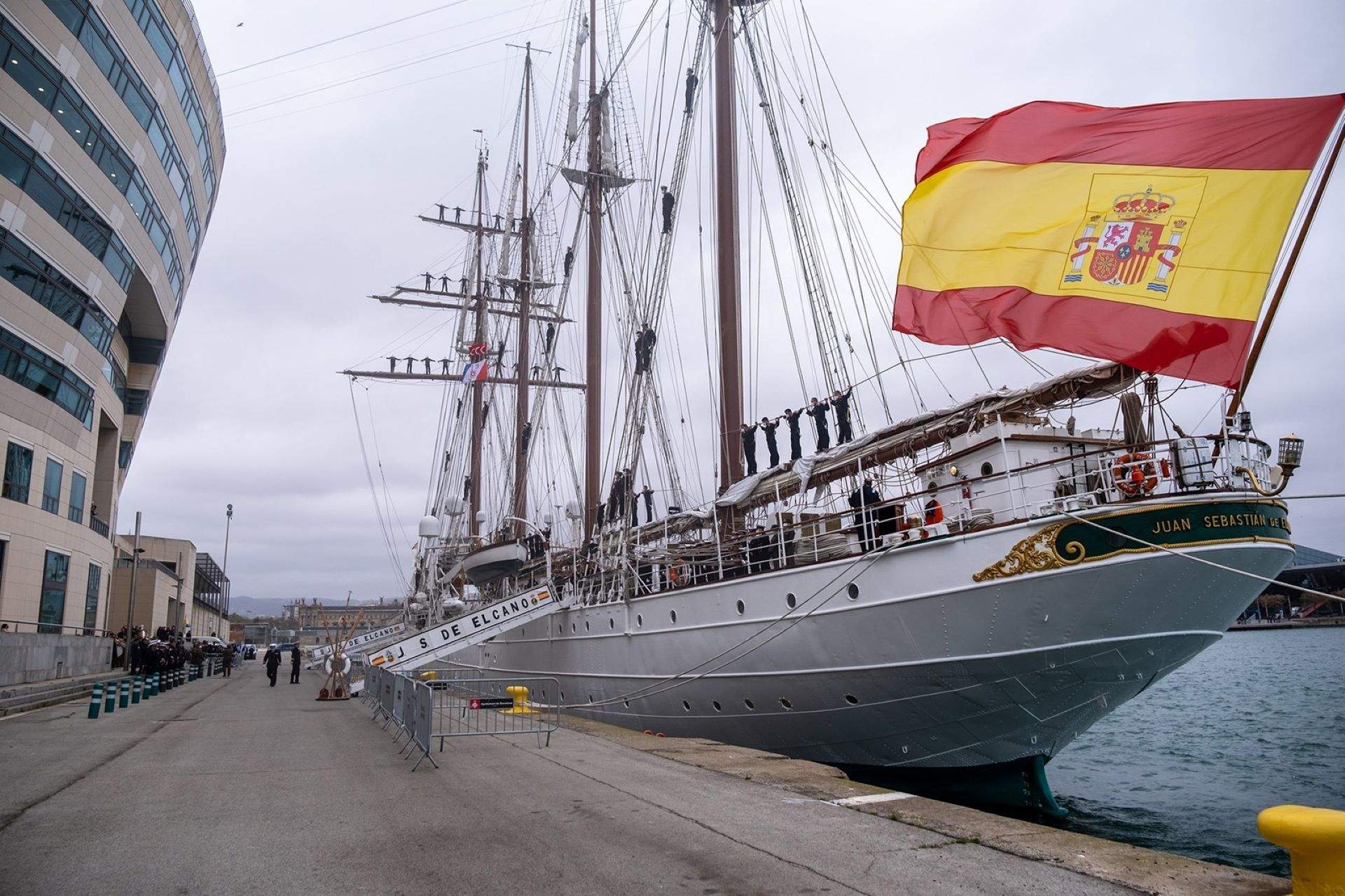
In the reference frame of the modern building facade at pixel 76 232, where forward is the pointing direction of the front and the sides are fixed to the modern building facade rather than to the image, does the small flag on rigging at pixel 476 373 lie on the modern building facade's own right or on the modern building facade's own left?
on the modern building facade's own left

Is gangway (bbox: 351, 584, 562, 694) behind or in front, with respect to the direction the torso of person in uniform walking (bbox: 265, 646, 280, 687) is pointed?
in front

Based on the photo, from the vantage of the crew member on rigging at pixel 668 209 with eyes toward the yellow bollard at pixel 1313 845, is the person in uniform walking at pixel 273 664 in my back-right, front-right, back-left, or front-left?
back-right

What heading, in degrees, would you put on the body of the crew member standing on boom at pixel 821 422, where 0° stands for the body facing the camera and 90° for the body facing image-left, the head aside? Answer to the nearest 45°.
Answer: approximately 45°

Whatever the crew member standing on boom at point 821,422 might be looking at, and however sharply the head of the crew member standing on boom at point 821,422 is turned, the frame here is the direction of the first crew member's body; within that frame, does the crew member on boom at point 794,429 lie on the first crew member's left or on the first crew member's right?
on the first crew member's right

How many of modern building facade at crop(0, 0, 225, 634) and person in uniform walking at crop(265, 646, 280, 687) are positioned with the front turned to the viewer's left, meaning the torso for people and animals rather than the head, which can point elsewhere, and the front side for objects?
0

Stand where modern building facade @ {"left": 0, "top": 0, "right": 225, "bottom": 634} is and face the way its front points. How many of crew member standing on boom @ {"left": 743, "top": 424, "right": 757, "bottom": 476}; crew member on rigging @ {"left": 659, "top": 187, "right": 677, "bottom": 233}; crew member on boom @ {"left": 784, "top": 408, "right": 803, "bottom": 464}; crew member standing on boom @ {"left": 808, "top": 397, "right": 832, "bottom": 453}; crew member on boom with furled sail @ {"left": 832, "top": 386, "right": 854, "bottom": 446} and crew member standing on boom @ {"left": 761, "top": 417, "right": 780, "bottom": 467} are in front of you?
6

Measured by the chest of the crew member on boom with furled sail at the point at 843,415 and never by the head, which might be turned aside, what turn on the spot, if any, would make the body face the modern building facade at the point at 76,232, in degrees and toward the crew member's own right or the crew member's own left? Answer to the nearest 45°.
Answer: approximately 45° to the crew member's own right

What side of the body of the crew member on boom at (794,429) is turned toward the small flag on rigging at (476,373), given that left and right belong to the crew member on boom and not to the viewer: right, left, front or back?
right

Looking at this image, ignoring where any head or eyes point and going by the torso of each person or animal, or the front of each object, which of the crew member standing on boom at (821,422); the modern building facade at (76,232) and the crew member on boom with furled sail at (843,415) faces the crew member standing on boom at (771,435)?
the modern building facade

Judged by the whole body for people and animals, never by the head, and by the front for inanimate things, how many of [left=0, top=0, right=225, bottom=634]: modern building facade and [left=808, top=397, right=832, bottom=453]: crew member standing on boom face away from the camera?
0

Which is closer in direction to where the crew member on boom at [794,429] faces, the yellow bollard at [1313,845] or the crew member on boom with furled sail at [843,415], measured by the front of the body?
the yellow bollard

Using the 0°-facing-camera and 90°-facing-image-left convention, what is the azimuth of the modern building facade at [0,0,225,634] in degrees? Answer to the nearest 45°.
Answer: approximately 315°

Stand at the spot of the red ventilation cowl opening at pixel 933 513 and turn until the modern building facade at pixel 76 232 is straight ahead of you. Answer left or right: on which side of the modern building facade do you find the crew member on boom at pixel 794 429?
right

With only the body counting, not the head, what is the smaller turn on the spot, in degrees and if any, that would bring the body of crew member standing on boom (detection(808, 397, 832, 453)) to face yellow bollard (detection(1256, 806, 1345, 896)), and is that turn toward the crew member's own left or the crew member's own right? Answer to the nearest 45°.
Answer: approximately 45° to the crew member's own left

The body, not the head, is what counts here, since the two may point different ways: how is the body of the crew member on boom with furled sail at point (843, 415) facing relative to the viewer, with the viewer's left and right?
facing the viewer and to the left of the viewer
